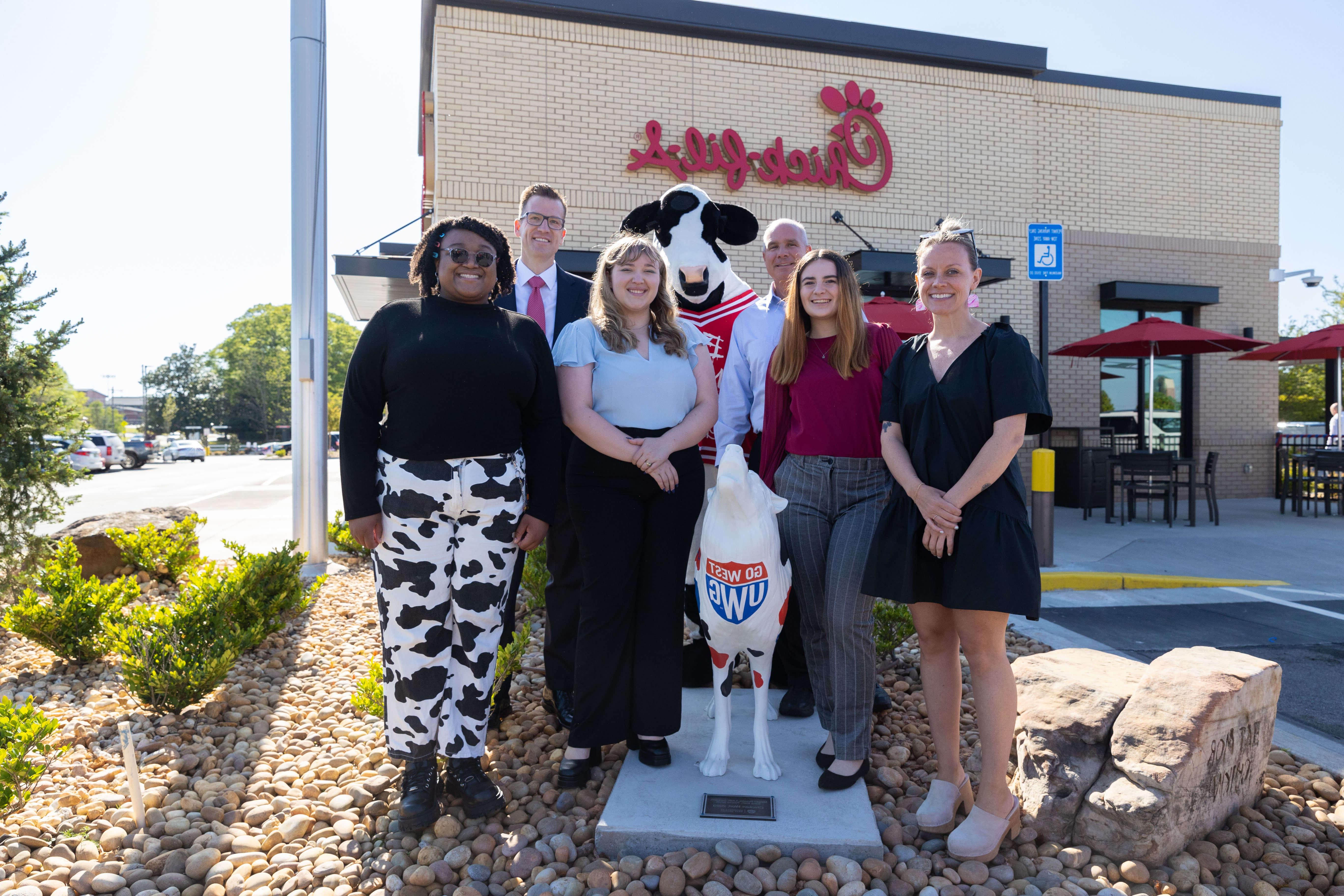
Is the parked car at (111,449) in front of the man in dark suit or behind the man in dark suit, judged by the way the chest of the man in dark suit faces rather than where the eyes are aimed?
behind

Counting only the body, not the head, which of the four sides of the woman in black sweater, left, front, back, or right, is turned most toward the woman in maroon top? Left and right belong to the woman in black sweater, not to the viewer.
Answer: left

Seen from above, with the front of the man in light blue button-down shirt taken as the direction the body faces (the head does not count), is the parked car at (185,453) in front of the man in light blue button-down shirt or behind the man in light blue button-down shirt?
behind

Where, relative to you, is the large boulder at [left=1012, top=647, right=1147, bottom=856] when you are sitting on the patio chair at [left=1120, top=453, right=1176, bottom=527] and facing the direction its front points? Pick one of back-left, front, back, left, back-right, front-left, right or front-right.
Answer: back

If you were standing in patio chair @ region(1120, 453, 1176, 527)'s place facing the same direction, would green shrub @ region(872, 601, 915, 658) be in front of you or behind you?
behind

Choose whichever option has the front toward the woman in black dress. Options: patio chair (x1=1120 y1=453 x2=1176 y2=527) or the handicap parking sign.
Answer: the handicap parking sign

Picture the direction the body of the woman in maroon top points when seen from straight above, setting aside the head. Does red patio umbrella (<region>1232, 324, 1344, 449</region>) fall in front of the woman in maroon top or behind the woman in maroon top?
behind

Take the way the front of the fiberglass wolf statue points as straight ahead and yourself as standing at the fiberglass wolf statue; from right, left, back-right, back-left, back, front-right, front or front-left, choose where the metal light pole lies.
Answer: back-right

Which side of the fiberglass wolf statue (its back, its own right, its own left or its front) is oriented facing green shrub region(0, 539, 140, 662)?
right
